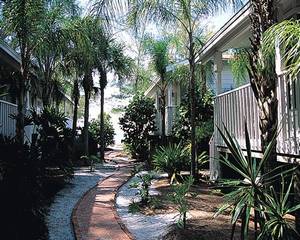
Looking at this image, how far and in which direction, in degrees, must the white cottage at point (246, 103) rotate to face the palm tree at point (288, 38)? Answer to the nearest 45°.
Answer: approximately 45° to its left

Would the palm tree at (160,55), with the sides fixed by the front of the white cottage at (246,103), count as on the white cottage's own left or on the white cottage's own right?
on the white cottage's own right

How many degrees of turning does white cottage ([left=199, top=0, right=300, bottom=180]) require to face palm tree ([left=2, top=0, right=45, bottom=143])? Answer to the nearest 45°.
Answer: approximately 45° to its right

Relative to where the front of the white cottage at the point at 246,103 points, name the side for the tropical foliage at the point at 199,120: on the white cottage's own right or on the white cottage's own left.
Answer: on the white cottage's own right

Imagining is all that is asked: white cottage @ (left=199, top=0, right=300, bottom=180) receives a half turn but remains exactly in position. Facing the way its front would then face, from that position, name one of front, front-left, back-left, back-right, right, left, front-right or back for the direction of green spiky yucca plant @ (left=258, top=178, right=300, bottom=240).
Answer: back-right

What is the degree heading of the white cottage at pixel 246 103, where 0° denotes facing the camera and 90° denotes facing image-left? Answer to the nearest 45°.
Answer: approximately 45°
